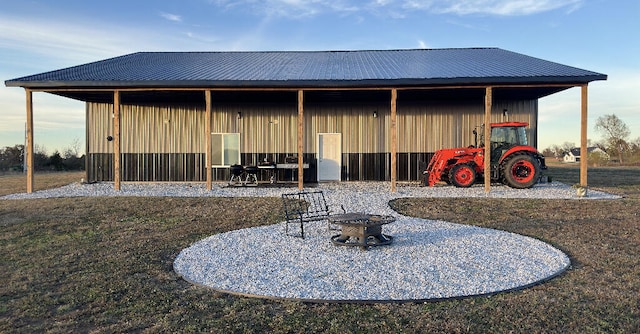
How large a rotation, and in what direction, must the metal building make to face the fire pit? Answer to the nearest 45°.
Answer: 0° — it already faces it

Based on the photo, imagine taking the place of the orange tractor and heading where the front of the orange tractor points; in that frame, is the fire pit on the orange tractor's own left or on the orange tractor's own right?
on the orange tractor's own left

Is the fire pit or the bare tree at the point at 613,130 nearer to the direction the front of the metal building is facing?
the fire pit

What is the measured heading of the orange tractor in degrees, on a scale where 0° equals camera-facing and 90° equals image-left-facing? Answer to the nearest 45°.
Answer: approximately 90°

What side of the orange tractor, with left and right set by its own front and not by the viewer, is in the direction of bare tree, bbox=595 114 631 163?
right

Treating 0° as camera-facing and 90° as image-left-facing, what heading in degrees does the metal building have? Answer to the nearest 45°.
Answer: approximately 0°

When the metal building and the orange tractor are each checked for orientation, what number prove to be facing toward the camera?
1

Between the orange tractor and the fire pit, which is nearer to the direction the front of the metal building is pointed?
the fire pit

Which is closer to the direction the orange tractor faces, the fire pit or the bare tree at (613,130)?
the fire pit

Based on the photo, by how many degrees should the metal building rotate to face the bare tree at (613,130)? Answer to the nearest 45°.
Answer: approximately 135° to its left
